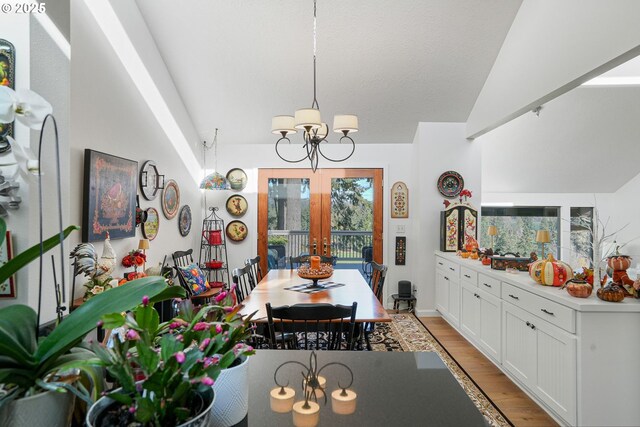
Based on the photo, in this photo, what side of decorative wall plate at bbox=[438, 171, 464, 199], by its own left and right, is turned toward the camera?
front

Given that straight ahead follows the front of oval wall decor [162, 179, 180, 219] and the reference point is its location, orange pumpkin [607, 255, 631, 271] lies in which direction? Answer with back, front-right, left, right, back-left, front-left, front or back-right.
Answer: front

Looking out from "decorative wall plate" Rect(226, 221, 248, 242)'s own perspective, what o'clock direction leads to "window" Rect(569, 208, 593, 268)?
The window is roughly at 9 o'clock from the decorative wall plate.

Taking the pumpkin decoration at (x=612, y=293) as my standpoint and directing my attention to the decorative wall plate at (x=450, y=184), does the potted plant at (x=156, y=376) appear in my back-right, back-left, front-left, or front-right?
back-left

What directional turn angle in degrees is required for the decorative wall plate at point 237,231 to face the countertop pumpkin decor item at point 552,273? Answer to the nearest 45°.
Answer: approximately 45° to its left

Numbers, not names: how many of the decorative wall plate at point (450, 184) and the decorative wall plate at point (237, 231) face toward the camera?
2

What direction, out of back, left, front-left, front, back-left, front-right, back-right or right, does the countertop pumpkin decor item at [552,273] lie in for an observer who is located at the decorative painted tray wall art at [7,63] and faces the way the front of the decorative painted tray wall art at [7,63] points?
front-left

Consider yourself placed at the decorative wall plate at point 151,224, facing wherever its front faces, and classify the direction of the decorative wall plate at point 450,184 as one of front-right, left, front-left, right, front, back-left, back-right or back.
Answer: front-left

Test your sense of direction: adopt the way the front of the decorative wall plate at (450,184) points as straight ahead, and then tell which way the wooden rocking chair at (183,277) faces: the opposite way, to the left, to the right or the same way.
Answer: to the left

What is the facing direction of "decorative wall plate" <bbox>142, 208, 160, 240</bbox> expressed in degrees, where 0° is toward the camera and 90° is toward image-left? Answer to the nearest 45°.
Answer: approximately 315°

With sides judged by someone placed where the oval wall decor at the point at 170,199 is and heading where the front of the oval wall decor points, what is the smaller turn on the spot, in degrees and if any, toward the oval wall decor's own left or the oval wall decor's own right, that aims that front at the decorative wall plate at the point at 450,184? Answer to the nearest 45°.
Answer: approximately 45° to the oval wall decor's own left

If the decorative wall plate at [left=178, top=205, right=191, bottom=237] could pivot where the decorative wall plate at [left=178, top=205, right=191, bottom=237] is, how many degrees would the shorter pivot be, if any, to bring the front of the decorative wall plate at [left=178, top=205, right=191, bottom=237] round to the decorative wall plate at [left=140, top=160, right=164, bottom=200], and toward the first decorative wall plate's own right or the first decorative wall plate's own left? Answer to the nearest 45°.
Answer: approximately 45° to the first decorative wall plate's own right

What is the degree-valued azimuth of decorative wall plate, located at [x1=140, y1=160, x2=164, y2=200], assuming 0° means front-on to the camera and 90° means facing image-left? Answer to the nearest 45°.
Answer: approximately 315°

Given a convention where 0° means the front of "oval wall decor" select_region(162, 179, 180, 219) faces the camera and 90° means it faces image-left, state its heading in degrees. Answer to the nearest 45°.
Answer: approximately 315°

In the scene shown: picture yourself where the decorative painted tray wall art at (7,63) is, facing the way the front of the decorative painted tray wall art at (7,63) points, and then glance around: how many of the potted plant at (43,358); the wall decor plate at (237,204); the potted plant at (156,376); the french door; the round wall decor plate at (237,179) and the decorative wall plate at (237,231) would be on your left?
4

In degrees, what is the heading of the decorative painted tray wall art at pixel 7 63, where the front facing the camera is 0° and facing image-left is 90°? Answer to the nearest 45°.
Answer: approximately 315°

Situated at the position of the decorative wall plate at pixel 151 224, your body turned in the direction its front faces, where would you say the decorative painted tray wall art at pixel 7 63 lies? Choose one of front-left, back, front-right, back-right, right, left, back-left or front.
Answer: front-right
